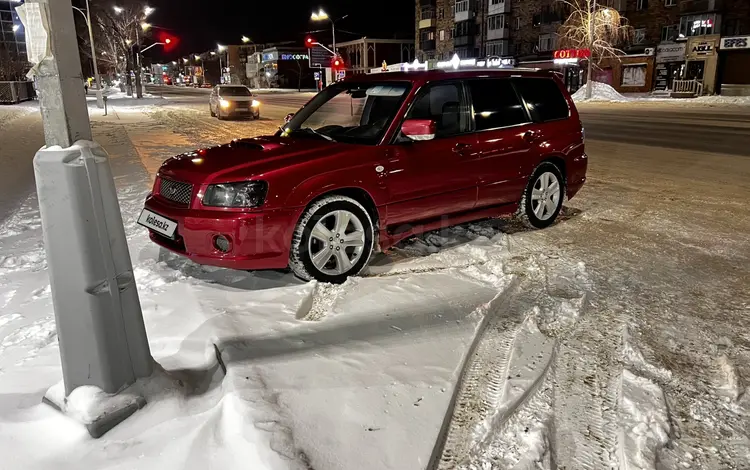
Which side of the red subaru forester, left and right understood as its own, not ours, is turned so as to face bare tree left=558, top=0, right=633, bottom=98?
back

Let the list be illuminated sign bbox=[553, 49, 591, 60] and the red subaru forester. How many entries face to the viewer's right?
0

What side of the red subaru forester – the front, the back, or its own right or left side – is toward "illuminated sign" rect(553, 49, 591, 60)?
back

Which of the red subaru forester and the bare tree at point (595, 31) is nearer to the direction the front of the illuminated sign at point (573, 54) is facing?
the red subaru forester

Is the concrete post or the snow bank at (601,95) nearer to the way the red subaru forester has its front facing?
the concrete post

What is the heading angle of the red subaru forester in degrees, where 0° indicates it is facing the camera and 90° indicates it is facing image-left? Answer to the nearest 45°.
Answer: approximately 45°

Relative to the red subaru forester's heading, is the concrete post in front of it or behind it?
in front

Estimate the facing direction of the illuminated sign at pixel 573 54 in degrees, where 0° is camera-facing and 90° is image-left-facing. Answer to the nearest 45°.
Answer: approximately 0°

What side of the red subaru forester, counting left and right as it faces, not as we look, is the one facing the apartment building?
back

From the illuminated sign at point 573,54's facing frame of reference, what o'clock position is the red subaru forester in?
The red subaru forester is roughly at 12 o'clock from the illuminated sign.

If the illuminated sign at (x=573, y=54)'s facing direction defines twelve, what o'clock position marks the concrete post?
The concrete post is roughly at 12 o'clock from the illuminated sign.
